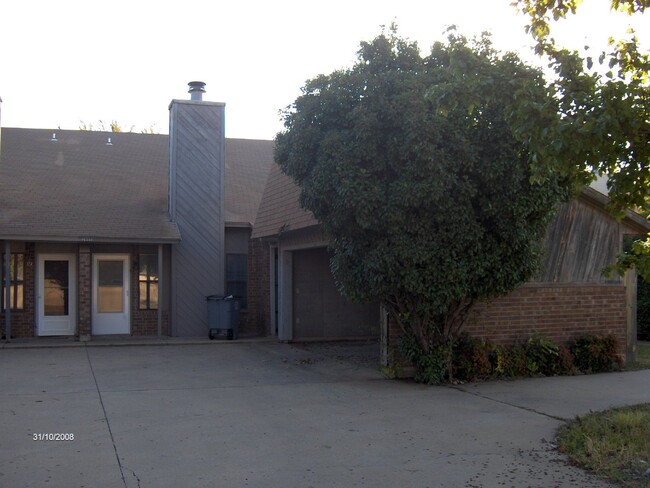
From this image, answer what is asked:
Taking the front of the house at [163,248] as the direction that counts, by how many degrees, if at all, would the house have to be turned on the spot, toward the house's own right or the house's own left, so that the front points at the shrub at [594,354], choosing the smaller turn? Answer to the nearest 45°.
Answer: approximately 45° to the house's own left

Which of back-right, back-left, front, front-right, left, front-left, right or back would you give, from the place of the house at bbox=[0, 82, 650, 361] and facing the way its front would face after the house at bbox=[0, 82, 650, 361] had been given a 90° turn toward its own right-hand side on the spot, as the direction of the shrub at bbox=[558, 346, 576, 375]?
back-left

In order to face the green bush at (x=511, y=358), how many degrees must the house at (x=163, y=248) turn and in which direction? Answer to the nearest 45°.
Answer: approximately 45° to its left

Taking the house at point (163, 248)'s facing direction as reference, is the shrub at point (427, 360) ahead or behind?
ahead

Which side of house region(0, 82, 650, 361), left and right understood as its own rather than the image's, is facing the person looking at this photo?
front

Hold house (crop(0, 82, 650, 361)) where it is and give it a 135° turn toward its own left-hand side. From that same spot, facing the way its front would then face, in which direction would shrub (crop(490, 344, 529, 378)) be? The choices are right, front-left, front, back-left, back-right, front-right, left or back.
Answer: right

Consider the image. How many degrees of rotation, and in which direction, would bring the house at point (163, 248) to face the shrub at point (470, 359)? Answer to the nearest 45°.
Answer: approximately 45° to its left
